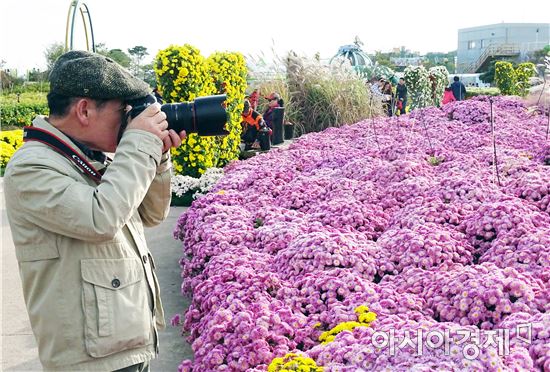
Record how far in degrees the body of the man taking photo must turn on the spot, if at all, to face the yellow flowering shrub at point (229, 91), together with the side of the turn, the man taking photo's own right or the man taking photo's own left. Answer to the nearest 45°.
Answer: approximately 90° to the man taking photo's own left

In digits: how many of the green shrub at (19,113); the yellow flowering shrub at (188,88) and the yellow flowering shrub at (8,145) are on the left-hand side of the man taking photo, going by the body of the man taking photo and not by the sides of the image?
3

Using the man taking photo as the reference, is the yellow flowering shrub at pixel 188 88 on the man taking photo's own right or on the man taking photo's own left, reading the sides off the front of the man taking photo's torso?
on the man taking photo's own left

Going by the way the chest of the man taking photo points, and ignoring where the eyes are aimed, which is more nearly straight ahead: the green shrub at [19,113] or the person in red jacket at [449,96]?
the person in red jacket

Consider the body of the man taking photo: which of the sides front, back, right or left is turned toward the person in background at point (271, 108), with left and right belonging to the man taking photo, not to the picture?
left

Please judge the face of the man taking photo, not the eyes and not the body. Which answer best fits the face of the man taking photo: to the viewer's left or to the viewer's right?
to the viewer's right

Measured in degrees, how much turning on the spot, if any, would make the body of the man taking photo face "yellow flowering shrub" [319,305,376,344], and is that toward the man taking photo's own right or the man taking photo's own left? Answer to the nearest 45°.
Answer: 0° — they already face it

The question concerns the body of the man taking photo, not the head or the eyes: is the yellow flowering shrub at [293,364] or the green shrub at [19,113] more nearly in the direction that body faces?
the yellow flowering shrub

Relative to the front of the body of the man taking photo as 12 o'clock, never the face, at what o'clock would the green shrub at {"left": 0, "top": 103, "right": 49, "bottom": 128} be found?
The green shrub is roughly at 9 o'clock from the man taking photo.

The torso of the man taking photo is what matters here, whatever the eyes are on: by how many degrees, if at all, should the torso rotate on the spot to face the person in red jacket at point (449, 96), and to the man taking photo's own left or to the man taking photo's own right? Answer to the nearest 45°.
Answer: approximately 45° to the man taking photo's own left

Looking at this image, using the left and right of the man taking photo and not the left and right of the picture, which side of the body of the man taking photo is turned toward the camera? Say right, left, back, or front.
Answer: right
